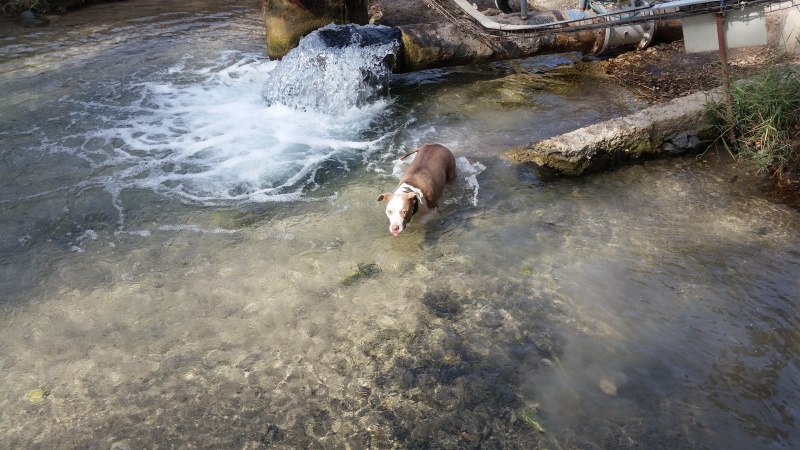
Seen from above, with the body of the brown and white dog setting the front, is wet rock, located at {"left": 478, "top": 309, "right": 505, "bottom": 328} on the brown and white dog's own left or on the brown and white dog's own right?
on the brown and white dog's own left

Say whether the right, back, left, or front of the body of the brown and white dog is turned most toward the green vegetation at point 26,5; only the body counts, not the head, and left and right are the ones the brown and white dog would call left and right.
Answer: right

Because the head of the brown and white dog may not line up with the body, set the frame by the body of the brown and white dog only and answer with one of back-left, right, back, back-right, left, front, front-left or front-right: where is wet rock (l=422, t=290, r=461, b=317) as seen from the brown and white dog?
front-left

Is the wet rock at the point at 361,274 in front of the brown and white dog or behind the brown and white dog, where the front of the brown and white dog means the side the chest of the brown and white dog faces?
in front

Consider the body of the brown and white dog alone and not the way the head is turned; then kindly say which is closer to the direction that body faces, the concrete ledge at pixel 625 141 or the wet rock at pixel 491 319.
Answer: the wet rock

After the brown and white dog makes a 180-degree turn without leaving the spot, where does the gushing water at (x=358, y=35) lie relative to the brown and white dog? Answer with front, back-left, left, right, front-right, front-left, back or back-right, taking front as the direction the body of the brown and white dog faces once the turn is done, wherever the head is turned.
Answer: front-left

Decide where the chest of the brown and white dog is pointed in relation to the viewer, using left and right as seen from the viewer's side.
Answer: facing the viewer and to the left of the viewer

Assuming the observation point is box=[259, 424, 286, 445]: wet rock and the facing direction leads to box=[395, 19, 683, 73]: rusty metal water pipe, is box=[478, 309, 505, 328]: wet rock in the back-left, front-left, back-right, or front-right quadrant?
front-right

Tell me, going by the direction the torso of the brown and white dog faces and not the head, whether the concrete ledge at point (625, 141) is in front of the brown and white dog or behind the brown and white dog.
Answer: behind

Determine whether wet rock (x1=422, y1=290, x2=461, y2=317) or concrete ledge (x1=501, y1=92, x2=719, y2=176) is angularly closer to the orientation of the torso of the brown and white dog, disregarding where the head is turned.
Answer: the wet rock
